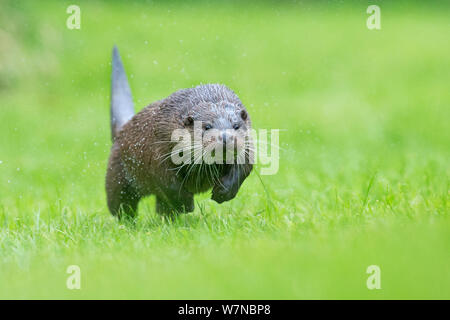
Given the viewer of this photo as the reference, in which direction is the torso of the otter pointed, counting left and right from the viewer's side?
facing the viewer and to the right of the viewer
